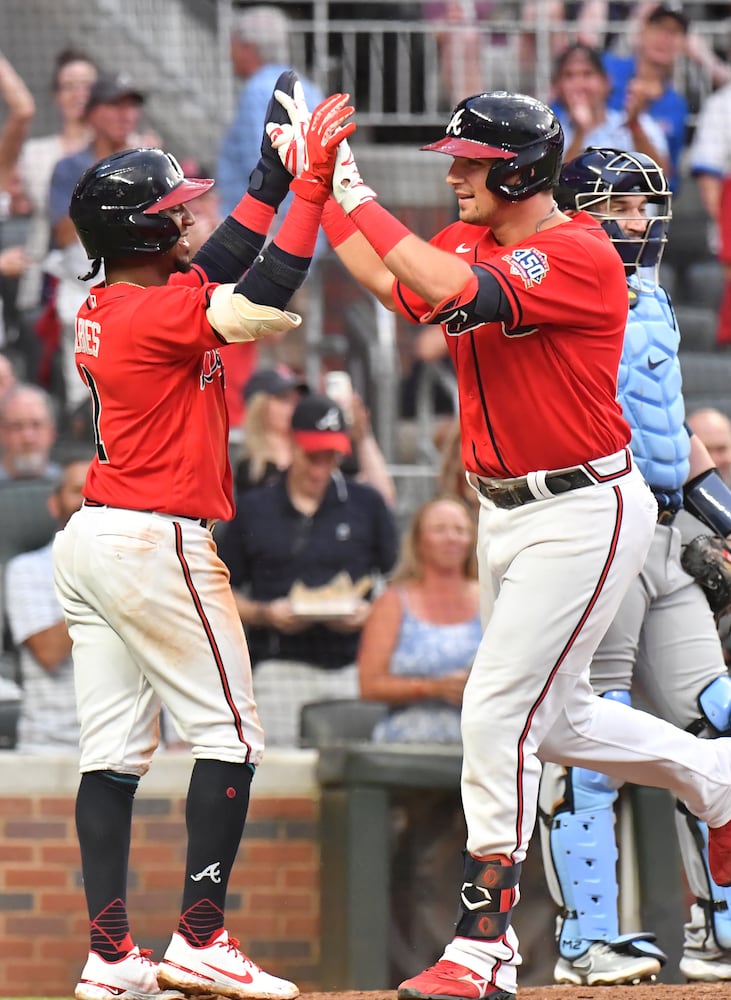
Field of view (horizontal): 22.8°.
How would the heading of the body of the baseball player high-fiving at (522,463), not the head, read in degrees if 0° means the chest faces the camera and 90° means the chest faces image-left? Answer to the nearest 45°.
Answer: approximately 45°

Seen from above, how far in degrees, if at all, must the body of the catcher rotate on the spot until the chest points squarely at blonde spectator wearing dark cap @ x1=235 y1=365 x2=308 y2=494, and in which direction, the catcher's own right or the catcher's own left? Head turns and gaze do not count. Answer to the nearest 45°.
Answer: approximately 180°

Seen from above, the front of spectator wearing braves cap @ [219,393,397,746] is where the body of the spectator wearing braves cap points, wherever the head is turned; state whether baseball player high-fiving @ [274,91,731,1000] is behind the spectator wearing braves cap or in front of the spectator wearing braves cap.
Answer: in front

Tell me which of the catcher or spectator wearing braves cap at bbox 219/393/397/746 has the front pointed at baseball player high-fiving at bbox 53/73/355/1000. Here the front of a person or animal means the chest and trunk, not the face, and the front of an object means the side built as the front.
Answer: the spectator wearing braves cap

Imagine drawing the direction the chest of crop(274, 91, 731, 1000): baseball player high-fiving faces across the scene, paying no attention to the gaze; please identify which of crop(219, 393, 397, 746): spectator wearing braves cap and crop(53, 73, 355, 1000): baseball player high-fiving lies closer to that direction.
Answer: the baseball player high-fiving

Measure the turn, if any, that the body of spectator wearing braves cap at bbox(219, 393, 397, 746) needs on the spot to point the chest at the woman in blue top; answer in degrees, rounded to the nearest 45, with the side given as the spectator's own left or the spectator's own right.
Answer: approximately 45° to the spectator's own left

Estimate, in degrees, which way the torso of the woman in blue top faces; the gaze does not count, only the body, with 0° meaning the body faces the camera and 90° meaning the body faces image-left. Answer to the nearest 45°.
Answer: approximately 315°

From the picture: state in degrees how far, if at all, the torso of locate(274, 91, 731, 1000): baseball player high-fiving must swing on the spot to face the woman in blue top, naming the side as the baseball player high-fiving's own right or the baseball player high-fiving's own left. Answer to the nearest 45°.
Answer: approximately 135° to the baseball player high-fiving's own right

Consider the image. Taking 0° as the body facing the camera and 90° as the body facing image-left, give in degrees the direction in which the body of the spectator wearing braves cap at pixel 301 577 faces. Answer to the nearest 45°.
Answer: approximately 0°

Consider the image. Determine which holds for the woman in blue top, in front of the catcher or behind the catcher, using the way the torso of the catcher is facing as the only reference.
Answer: behind

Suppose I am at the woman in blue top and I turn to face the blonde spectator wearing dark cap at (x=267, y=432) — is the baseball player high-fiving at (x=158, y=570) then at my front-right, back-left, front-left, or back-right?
back-left
